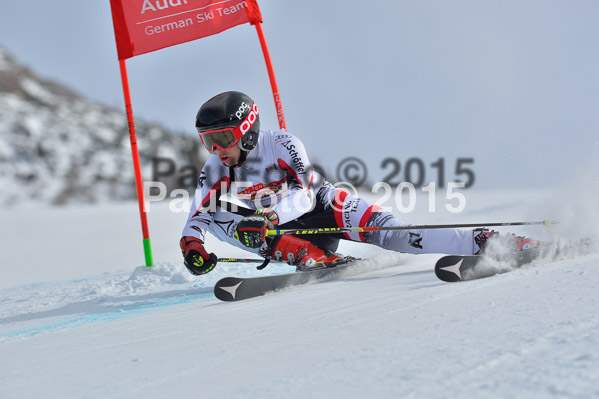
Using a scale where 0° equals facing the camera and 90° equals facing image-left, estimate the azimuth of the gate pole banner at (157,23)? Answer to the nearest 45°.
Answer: approximately 0°
